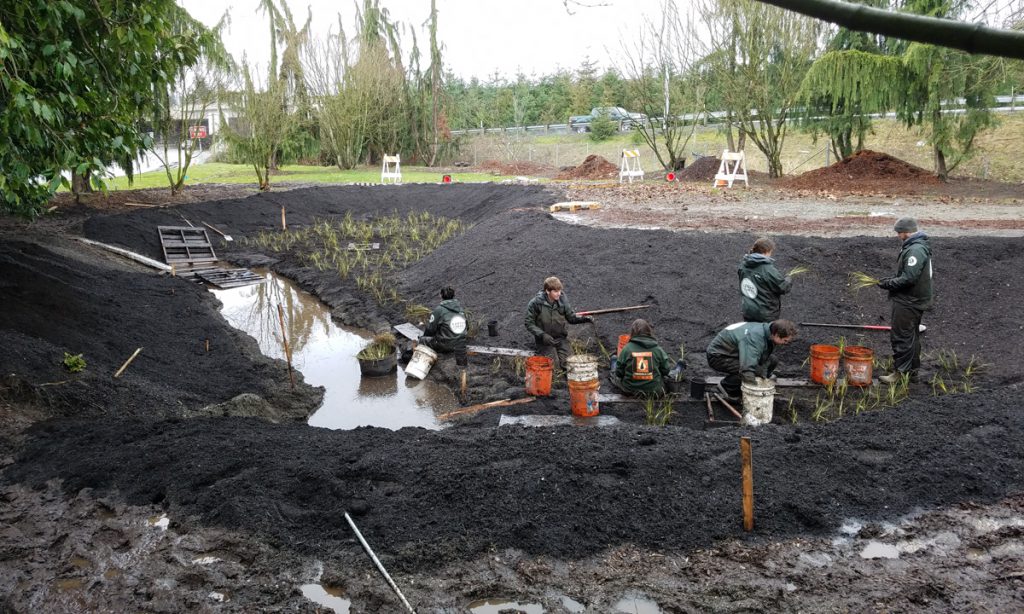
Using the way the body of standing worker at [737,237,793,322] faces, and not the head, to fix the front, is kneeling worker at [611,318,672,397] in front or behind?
behind

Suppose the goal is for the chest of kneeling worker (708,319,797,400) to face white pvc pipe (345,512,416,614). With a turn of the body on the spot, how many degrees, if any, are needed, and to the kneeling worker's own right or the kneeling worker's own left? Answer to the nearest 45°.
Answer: approximately 135° to the kneeling worker's own right

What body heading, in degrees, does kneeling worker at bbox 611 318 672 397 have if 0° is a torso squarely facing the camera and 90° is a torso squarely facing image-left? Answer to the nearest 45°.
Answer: approximately 180°

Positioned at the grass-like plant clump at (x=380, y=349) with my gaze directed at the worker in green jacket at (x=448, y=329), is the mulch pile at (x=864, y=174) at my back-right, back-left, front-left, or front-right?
front-left

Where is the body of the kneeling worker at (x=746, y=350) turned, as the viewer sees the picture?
to the viewer's right

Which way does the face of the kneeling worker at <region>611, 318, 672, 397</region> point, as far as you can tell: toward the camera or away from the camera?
away from the camera

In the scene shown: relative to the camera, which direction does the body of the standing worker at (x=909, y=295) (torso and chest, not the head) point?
to the viewer's left

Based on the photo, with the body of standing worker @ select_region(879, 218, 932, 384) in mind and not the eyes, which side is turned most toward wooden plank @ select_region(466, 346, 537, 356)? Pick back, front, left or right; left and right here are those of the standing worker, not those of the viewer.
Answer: front

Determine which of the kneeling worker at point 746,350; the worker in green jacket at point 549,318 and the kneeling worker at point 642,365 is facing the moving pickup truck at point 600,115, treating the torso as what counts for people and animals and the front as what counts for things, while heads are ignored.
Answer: the kneeling worker at point 642,365

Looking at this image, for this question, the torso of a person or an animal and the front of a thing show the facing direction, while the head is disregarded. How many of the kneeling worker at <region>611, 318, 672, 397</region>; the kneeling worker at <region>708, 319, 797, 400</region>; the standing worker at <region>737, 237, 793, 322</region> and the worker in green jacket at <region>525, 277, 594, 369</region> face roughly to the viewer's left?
0

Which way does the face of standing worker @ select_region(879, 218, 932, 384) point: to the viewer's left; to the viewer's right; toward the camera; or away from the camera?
to the viewer's left

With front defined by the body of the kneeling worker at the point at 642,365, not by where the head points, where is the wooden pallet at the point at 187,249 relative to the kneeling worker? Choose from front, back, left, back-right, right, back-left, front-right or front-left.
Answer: front-left

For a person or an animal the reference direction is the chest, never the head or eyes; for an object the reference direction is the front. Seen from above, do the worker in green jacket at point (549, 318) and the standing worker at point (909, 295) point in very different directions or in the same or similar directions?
very different directions

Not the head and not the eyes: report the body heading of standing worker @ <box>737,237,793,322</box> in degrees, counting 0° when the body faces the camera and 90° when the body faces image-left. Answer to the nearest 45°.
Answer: approximately 225°

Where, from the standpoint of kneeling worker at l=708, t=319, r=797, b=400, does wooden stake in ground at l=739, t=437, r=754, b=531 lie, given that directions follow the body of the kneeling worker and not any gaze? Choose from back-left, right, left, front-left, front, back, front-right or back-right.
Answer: right
